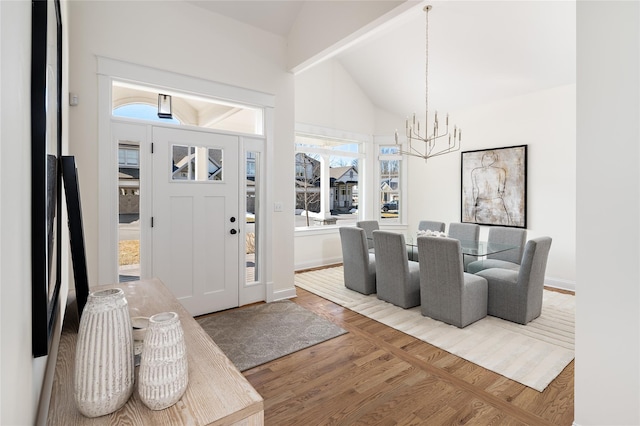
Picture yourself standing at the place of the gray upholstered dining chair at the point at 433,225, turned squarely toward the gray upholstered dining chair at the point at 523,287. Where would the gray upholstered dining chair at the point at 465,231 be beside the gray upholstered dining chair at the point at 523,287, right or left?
left

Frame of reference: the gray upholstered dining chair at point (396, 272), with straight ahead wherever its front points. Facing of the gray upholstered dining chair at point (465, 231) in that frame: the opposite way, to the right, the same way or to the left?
the opposite way

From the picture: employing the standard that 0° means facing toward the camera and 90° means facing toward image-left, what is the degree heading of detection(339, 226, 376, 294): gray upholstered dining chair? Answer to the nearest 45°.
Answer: approximately 225°

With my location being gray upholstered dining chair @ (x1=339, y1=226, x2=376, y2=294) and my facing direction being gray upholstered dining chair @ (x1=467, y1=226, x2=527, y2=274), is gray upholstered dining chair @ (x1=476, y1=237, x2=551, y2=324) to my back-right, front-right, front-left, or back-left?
front-right

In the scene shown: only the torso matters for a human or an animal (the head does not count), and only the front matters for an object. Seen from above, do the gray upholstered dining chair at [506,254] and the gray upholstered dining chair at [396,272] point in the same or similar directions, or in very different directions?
very different directions

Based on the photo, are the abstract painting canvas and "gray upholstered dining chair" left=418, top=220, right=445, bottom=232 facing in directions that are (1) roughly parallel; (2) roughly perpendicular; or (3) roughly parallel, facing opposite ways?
roughly parallel

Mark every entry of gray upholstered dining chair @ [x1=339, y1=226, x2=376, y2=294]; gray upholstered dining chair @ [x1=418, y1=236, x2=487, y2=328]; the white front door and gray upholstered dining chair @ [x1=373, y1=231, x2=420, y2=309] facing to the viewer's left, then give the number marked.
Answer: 0

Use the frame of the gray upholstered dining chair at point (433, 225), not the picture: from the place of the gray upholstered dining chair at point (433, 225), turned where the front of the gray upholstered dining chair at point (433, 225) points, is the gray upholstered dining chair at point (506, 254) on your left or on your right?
on your left

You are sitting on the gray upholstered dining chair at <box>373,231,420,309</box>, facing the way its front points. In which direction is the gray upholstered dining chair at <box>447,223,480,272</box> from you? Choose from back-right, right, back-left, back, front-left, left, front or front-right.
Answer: front

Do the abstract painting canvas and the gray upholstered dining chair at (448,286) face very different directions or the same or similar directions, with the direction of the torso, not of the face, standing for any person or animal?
very different directions

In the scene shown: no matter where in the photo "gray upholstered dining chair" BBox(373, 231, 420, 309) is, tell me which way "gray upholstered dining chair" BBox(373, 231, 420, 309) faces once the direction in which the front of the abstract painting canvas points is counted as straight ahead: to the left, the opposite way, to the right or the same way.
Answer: the opposite way

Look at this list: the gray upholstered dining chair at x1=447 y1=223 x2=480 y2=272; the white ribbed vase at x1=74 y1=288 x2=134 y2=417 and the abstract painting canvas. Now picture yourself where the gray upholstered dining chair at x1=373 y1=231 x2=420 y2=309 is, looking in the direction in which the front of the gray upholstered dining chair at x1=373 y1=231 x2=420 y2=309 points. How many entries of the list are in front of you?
2

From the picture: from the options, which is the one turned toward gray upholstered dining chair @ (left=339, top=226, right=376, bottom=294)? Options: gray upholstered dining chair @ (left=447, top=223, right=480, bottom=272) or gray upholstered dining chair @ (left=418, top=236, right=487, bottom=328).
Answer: gray upholstered dining chair @ (left=447, top=223, right=480, bottom=272)

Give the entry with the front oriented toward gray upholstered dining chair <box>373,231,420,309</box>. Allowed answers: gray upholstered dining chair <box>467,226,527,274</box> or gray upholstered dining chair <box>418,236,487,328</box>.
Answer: gray upholstered dining chair <box>467,226,527,274</box>

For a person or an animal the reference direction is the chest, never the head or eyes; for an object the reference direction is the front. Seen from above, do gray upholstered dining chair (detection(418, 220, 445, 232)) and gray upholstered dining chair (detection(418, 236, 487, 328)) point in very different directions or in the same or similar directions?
very different directions
